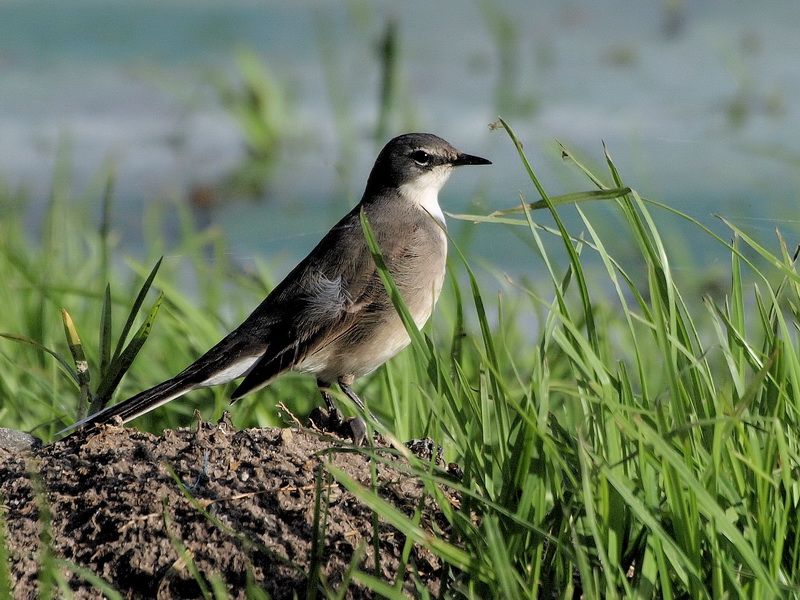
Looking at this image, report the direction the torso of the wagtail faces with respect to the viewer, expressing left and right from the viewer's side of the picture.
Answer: facing to the right of the viewer
